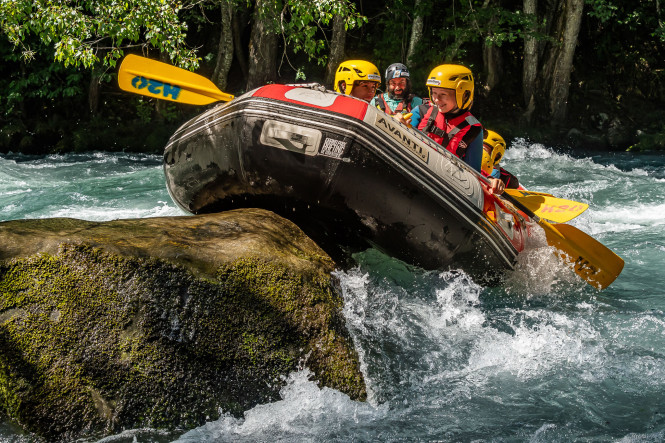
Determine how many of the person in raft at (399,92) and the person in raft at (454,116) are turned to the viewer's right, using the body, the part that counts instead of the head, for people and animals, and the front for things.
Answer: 0

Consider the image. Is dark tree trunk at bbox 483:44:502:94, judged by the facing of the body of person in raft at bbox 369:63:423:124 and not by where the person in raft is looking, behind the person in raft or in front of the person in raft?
behind

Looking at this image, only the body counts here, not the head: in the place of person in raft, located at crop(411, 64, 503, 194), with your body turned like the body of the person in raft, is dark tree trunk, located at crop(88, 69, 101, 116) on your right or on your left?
on your right

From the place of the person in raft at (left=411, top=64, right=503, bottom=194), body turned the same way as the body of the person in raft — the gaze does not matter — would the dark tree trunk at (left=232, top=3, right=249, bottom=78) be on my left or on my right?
on my right

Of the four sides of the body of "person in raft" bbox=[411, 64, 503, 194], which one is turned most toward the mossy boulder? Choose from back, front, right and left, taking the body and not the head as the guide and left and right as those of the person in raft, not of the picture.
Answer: front

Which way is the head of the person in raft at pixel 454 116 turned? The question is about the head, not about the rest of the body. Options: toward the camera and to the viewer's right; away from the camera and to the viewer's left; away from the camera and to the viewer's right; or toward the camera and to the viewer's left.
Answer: toward the camera and to the viewer's left

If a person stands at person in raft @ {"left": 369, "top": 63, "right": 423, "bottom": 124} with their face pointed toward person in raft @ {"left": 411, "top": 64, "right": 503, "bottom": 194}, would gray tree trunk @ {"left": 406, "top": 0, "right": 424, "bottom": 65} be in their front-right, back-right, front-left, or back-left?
back-left

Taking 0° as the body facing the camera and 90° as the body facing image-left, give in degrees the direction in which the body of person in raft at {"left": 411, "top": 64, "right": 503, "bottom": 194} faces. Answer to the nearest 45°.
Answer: approximately 45°

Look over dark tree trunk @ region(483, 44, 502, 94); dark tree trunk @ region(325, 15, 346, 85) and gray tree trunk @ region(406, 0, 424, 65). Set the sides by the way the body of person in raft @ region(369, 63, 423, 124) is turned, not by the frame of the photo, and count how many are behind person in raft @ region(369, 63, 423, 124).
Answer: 3

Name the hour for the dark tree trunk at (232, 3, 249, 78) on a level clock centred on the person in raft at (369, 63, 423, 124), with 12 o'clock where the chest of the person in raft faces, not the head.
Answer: The dark tree trunk is roughly at 5 o'clock from the person in raft.

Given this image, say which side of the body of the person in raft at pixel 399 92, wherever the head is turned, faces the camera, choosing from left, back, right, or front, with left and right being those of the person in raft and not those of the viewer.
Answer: front

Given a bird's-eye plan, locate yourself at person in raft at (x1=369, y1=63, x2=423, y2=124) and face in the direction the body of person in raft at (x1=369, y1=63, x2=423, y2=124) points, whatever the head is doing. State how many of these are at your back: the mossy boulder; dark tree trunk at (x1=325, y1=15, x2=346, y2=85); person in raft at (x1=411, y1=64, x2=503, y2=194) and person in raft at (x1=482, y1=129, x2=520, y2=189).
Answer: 1

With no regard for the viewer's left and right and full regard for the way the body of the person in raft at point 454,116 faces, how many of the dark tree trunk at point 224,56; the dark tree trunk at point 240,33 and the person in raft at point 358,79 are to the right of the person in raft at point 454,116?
3

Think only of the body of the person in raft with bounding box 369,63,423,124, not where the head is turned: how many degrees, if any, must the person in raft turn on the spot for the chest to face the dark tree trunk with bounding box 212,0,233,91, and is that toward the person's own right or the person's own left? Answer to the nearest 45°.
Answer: approximately 135° to the person's own right
